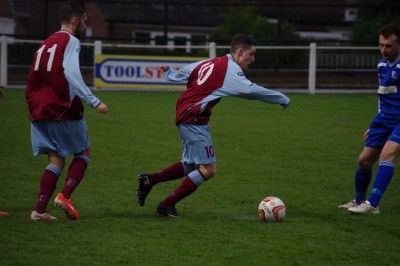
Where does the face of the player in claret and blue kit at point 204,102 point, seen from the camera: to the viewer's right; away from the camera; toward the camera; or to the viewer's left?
to the viewer's right

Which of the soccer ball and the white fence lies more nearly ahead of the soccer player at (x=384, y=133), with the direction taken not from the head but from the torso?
the soccer ball

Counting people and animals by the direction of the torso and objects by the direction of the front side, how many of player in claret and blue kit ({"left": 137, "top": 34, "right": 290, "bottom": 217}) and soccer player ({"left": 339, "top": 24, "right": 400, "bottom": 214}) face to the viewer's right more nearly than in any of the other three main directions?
1

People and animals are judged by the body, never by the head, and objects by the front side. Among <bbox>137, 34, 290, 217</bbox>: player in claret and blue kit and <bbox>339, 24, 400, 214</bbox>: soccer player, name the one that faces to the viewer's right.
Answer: the player in claret and blue kit

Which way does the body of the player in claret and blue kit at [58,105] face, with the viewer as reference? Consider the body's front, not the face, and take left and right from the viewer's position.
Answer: facing away from the viewer and to the right of the viewer

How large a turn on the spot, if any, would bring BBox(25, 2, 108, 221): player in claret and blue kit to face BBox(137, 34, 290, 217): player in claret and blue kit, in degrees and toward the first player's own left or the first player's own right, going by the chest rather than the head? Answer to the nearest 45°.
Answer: approximately 45° to the first player's own right

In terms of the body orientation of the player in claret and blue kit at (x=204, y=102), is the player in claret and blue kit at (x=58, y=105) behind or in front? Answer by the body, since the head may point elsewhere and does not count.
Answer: behind

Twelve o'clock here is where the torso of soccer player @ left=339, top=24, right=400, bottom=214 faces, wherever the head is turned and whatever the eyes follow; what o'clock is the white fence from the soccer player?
The white fence is roughly at 4 o'clock from the soccer player.

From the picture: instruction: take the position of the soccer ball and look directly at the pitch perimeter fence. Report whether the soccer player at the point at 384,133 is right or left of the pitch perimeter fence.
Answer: right

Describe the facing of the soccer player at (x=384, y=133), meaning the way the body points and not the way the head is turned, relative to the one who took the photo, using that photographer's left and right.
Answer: facing the viewer and to the left of the viewer

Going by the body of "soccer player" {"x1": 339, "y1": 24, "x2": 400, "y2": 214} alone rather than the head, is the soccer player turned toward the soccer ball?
yes

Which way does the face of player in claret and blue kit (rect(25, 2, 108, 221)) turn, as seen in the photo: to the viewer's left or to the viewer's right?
to the viewer's right

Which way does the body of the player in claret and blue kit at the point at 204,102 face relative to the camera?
to the viewer's right

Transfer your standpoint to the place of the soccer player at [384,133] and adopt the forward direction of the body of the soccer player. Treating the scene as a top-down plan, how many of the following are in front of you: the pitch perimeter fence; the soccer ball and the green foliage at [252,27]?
1
